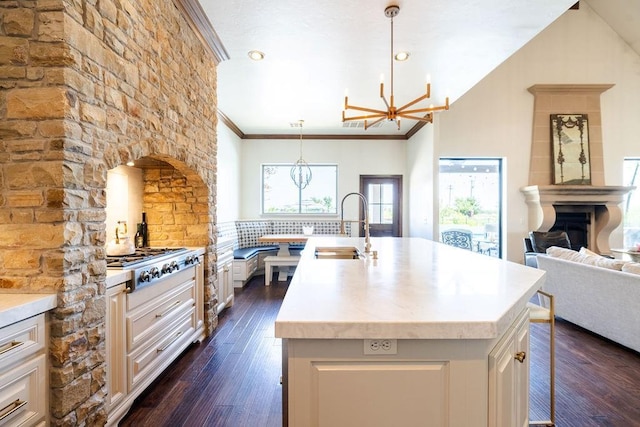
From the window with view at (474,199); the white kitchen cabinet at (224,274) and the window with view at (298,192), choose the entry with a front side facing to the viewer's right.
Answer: the white kitchen cabinet

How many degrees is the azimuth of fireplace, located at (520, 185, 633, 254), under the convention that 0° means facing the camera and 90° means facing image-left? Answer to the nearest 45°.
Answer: approximately 315°

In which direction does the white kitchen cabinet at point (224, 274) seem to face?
to the viewer's right

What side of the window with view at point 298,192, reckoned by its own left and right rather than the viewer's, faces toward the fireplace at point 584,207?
left

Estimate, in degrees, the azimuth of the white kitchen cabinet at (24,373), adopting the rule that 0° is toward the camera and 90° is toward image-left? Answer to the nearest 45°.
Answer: approximately 315°

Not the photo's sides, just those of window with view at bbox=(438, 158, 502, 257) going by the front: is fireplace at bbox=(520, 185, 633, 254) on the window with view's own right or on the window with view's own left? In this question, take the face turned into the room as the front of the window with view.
on the window with view's own left

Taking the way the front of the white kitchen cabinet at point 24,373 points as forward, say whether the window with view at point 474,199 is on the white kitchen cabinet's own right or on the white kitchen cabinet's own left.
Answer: on the white kitchen cabinet's own left

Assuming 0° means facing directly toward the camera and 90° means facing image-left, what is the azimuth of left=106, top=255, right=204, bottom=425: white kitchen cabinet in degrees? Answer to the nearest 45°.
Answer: approximately 315°

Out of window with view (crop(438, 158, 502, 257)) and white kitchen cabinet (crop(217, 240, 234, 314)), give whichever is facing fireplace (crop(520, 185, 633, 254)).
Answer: the white kitchen cabinet

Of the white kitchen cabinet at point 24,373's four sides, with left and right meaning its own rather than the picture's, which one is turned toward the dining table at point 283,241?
left
